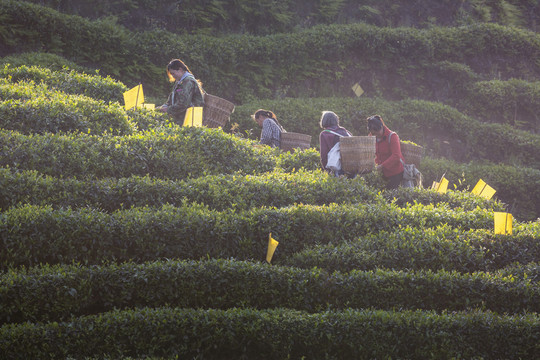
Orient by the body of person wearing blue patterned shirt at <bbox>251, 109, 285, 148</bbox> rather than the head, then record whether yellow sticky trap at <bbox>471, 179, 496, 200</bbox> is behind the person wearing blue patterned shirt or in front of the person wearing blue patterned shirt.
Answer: behind

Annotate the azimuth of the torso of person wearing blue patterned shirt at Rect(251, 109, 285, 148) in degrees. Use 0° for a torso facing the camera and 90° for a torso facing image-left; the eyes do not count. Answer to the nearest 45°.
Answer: approximately 90°

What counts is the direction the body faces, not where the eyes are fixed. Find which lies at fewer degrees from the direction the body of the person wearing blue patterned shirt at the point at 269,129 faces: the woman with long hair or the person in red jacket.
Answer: the woman with long hair

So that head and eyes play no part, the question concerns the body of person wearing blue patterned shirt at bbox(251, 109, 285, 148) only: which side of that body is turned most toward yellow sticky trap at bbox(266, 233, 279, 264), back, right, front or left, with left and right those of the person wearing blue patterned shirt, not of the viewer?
left

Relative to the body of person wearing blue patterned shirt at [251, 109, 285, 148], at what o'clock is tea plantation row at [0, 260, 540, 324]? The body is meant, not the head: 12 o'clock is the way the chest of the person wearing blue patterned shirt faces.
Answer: The tea plantation row is roughly at 9 o'clock from the person wearing blue patterned shirt.

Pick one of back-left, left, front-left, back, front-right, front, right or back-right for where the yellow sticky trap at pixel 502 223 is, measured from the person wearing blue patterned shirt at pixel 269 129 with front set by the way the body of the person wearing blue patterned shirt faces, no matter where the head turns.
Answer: back-left

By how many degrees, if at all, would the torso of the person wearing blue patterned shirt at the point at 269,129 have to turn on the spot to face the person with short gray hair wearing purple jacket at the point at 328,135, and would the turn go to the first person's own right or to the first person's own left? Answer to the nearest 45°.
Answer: approximately 135° to the first person's own left

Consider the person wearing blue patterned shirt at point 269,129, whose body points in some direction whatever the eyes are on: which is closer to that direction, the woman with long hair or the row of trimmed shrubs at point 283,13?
the woman with long hair

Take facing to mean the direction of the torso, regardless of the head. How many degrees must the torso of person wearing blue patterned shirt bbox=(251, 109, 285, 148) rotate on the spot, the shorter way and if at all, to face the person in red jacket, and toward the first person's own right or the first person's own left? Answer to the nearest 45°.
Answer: approximately 135° to the first person's own left

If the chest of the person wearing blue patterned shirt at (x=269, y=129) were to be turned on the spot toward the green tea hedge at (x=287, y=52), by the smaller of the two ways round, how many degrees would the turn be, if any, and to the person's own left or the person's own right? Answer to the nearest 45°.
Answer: approximately 90° to the person's own right
